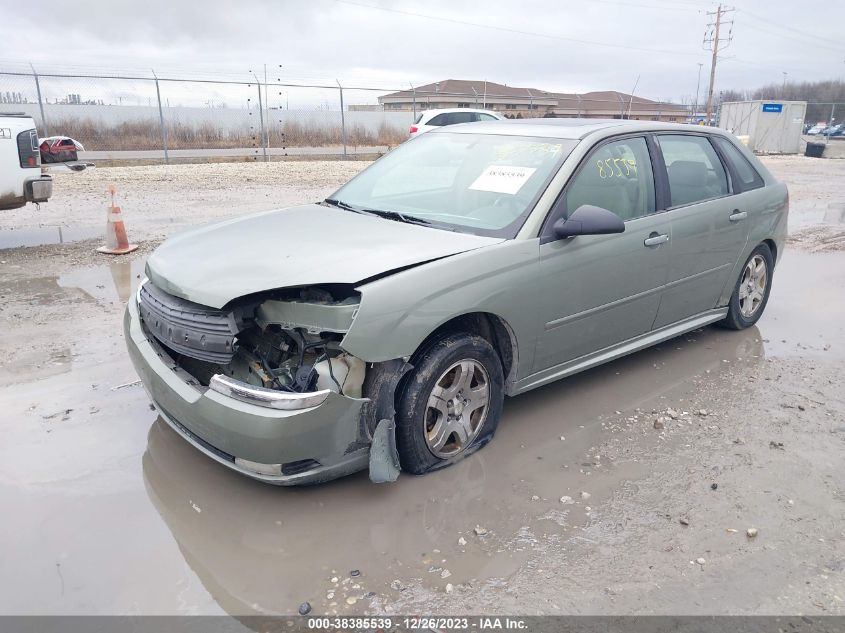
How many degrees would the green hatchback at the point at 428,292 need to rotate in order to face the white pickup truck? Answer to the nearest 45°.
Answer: approximately 90° to its right

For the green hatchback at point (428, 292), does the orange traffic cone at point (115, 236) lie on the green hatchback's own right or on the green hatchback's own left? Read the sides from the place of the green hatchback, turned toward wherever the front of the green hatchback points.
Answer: on the green hatchback's own right

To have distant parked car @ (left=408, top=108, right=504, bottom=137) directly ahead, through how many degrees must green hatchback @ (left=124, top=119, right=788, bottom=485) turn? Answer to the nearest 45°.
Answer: approximately 135° to its right

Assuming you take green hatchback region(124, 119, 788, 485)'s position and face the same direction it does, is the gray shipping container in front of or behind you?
behind

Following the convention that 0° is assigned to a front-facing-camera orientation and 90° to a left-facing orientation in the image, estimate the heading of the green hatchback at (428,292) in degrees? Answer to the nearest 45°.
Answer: approximately 45°
